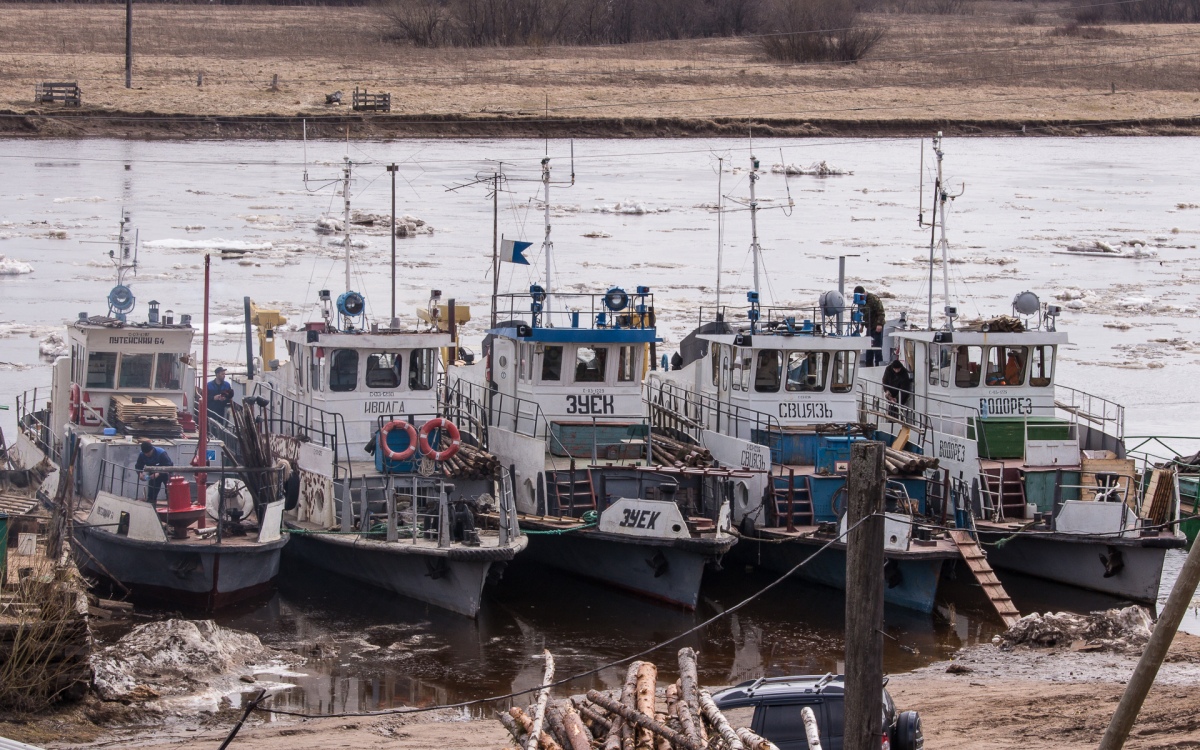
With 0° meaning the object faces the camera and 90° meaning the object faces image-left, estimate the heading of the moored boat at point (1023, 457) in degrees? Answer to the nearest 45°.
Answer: approximately 315°

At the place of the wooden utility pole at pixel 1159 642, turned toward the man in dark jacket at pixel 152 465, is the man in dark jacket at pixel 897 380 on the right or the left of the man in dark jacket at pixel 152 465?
right

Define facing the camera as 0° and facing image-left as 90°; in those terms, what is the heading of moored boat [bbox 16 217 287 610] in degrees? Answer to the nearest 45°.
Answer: approximately 315°

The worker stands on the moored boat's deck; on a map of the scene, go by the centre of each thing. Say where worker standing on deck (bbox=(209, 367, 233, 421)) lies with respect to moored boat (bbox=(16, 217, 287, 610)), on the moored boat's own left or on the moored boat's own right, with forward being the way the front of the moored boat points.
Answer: on the moored boat's own left

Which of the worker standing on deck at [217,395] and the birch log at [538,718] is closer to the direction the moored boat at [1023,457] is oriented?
the birch log
